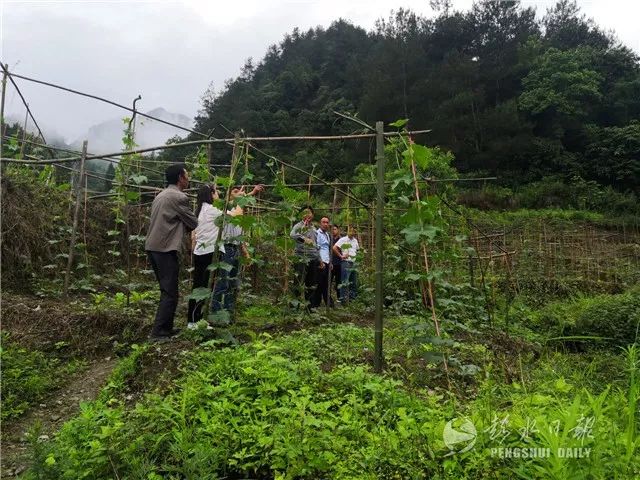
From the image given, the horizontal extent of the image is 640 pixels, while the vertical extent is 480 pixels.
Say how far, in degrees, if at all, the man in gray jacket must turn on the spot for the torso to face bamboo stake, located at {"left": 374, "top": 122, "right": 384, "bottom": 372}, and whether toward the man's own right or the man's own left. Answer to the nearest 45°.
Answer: approximately 90° to the man's own right

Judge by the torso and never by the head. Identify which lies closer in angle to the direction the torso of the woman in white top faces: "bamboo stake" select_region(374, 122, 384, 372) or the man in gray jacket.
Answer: the bamboo stake

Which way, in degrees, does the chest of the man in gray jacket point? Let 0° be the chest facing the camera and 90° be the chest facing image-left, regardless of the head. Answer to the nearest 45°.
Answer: approximately 225°

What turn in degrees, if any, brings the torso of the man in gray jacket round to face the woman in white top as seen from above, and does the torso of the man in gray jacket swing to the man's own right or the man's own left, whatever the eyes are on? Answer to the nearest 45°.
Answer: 0° — they already face them

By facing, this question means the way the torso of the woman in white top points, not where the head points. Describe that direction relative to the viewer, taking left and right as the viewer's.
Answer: facing to the right of the viewer
